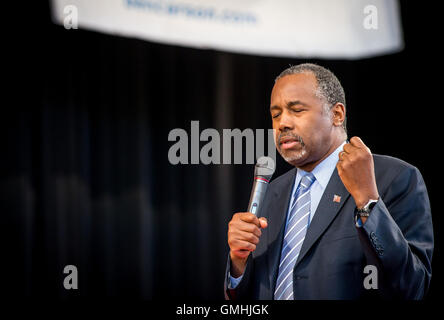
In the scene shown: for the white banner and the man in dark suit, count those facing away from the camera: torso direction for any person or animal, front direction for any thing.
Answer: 0

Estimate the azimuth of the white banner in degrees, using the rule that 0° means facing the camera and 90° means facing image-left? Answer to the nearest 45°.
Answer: approximately 0°

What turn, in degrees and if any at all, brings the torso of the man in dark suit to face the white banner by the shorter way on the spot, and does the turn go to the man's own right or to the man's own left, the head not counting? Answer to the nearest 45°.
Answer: approximately 135° to the man's own right

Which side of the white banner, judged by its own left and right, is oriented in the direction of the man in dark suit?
front

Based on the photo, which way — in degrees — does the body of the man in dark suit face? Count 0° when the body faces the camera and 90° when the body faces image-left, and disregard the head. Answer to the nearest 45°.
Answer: approximately 45°
